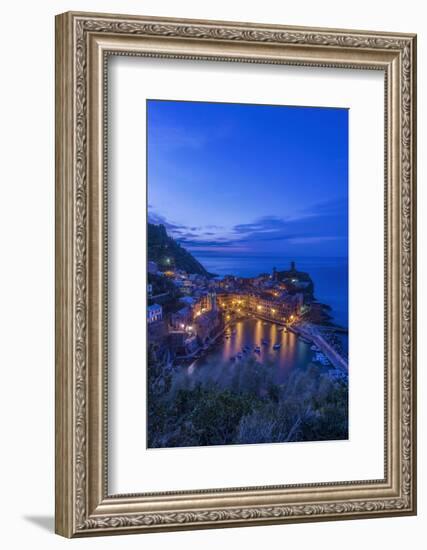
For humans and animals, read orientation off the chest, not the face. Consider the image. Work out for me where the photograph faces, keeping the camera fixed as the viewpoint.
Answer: facing the viewer and to the right of the viewer
